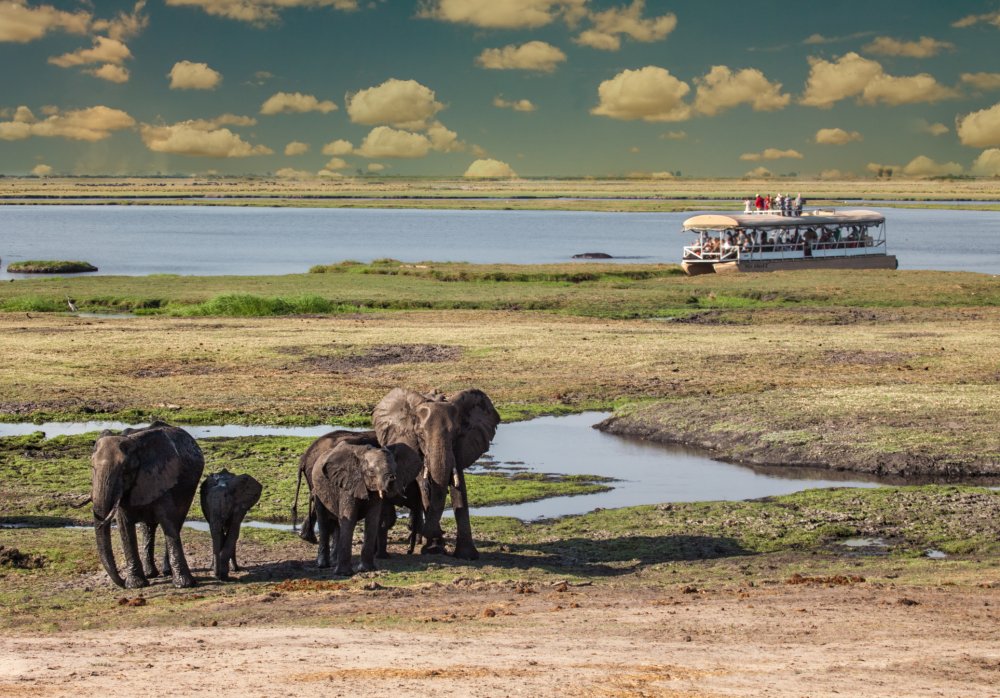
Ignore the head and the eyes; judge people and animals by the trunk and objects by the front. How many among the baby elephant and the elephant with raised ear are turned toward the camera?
2

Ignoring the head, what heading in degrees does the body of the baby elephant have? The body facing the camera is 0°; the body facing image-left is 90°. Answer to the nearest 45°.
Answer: approximately 0°

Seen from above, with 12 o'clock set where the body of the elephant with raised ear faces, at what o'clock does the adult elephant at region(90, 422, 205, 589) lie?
The adult elephant is roughly at 2 o'clock from the elephant with raised ear.

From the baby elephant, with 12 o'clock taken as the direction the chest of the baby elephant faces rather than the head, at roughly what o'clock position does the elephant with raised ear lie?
The elephant with raised ear is roughly at 8 o'clock from the baby elephant.

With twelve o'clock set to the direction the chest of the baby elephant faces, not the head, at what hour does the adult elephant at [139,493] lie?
The adult elephant is roughly at 3 o'clock from the baby elephant.

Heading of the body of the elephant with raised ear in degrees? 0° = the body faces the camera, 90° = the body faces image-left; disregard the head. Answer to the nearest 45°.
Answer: approximately 0°

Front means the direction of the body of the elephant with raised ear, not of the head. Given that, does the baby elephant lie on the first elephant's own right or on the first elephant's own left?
on the first elephant's own right

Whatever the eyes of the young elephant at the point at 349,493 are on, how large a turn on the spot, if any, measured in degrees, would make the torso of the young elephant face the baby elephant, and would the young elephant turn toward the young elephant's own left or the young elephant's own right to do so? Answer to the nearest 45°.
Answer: approximately 135° to the young elephant's own right

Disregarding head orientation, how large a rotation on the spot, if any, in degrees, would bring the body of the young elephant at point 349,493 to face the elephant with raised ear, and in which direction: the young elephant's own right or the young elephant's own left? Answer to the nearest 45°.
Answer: approximately 90° to the young elephant's own left

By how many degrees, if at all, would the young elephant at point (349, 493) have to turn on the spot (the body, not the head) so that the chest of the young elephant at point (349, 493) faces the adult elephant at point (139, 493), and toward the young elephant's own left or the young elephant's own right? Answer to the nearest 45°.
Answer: approximately 135° to the young elephant's own right
